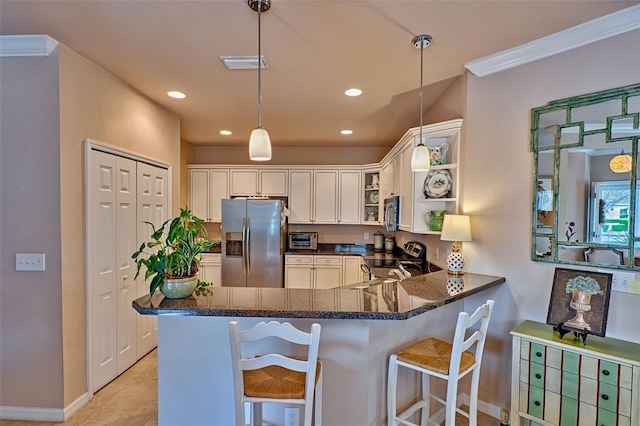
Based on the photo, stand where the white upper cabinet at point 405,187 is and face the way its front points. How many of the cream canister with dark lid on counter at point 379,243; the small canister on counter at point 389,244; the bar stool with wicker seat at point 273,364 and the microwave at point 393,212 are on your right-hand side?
3

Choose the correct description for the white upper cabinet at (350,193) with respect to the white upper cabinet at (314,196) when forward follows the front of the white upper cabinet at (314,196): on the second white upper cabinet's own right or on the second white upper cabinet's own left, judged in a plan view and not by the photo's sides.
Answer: on the second white upper cabinet's own left

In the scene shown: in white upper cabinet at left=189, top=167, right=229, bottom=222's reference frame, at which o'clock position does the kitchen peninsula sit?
The kitchen peninsula is roughly at 12 o'clock from the white upper cabinet.

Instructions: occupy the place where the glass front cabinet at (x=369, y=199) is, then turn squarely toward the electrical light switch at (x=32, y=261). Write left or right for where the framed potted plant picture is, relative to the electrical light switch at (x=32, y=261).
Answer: left

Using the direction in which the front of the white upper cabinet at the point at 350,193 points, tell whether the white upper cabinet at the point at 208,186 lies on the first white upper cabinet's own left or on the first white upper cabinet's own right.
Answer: on the first white upper cabinet's own right

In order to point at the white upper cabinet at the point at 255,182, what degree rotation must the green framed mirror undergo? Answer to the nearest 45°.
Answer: approximately 45° to its right

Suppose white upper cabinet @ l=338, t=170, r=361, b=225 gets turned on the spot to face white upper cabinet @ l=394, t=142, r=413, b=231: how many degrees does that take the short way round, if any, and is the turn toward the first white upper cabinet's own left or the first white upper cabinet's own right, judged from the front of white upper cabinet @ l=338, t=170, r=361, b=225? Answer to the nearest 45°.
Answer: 0° — it already faces it

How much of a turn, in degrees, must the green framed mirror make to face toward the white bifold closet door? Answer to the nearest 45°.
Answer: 0° — it already faces it
